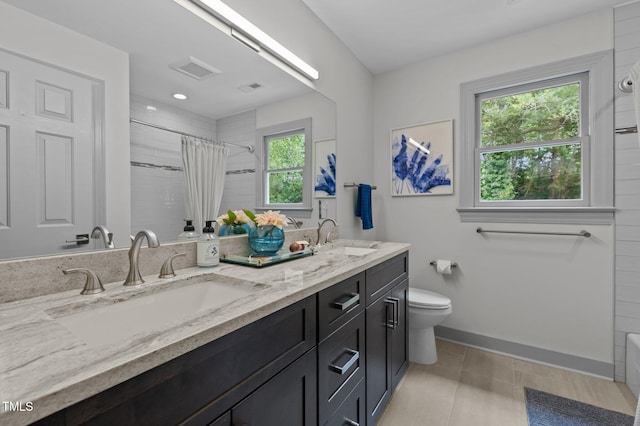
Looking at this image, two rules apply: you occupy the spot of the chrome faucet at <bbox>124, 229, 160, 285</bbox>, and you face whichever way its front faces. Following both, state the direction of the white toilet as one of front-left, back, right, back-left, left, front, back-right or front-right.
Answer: front-left

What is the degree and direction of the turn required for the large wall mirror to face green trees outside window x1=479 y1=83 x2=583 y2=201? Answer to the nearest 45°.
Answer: approximately 45° to its left

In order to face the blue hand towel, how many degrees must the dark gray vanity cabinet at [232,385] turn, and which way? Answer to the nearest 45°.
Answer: approximately 90° to its left

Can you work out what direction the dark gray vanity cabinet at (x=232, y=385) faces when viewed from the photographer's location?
facing the viewer and to the right of the viewer

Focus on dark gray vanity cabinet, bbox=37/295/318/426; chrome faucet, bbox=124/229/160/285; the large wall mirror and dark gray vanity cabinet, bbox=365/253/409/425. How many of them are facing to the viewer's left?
0

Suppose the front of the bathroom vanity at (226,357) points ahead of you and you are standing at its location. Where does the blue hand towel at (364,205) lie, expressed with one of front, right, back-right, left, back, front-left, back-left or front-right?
left

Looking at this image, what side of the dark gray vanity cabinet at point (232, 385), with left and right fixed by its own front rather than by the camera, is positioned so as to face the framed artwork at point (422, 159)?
left

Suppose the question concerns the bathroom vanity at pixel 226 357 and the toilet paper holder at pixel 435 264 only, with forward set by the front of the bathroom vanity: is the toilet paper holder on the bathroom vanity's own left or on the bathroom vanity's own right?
on the bathroom vanity's own left

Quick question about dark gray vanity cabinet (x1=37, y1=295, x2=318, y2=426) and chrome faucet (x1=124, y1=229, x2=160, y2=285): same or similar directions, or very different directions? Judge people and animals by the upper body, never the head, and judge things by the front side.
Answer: same or similar directions
